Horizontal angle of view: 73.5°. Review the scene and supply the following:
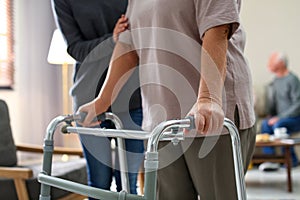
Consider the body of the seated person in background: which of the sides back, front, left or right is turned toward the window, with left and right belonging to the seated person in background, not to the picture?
front

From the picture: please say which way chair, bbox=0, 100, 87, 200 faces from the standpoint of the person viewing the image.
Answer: facing the viewer and to the right of the viewer

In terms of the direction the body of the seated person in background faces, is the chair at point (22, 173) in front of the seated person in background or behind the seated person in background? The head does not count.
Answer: in front

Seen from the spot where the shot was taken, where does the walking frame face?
facing the viewer and to the left of the viewer

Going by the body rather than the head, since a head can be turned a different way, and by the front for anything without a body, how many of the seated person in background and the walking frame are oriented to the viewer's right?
0

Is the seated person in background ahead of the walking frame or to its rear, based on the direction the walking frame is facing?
to the rear

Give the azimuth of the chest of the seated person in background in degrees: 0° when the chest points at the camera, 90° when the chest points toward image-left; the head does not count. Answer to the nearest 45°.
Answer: approximately 45°

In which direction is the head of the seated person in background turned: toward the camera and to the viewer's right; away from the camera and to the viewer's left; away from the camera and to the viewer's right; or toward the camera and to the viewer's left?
toward the camera and to the viewer's left

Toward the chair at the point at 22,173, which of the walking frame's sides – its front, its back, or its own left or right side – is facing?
right

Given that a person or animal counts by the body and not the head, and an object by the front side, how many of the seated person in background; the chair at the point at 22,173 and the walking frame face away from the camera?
0

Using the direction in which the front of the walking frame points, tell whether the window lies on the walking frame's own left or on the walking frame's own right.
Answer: on the walking frame's own right
